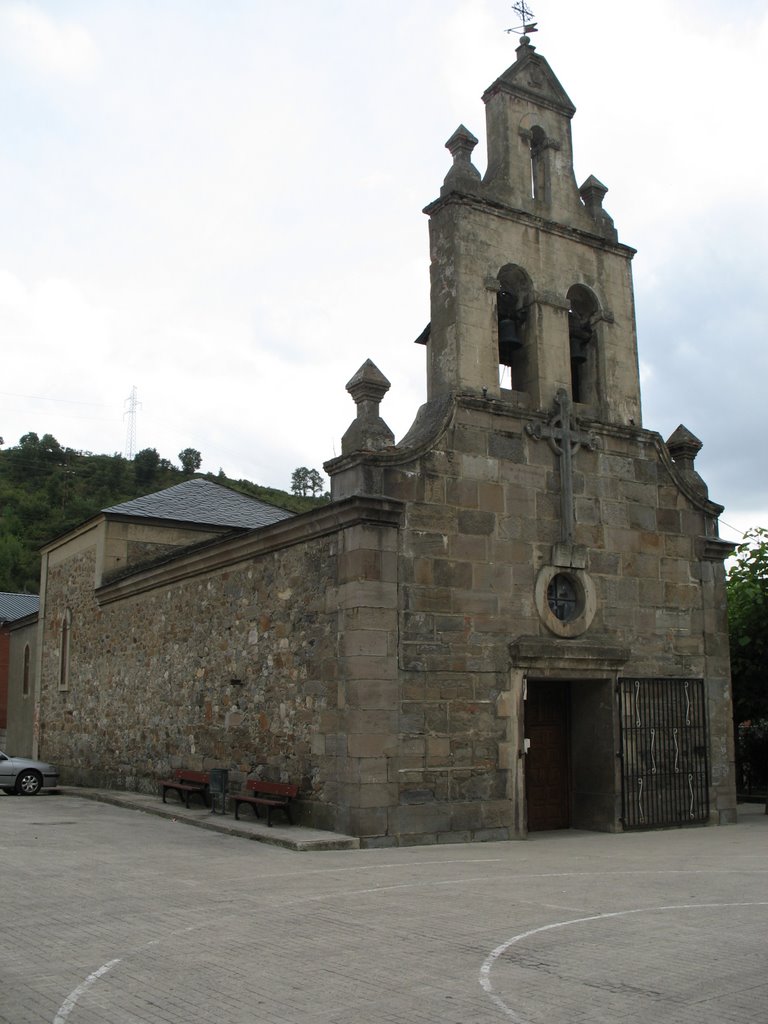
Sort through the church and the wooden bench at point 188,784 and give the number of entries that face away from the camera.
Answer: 0

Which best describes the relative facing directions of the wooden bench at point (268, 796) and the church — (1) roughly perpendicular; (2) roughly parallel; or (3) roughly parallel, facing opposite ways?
roughly perpendicular

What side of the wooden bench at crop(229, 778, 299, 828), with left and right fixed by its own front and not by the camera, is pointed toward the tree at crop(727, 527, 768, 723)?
back

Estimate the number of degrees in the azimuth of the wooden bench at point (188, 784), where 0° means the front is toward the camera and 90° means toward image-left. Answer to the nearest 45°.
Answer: approximately 45°

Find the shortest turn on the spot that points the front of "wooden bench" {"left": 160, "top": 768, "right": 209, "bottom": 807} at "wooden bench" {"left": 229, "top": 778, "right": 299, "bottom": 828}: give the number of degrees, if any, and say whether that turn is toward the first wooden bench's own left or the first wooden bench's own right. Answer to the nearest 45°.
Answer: approximately 45° to the first wooden bench's own left

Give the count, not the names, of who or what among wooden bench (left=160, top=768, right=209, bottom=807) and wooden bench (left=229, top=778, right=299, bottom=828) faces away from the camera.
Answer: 0

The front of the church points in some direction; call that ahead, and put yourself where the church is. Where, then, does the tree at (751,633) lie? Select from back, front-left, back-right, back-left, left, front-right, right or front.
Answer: left

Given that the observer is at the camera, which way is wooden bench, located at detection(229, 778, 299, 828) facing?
facing the viewer and to the left of the viewer

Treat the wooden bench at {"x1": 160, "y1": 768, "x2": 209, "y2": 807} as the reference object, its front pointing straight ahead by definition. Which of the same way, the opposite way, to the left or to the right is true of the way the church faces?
to the left
